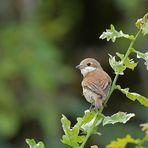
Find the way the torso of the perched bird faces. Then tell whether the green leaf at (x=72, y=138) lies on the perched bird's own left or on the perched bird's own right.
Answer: on the perched bird's own left

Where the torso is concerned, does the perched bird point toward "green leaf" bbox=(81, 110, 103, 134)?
no

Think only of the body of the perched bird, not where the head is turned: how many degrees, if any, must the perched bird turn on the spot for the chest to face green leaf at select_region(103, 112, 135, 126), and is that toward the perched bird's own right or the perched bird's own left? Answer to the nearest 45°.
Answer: approximately 90° to the perched bird's own right
